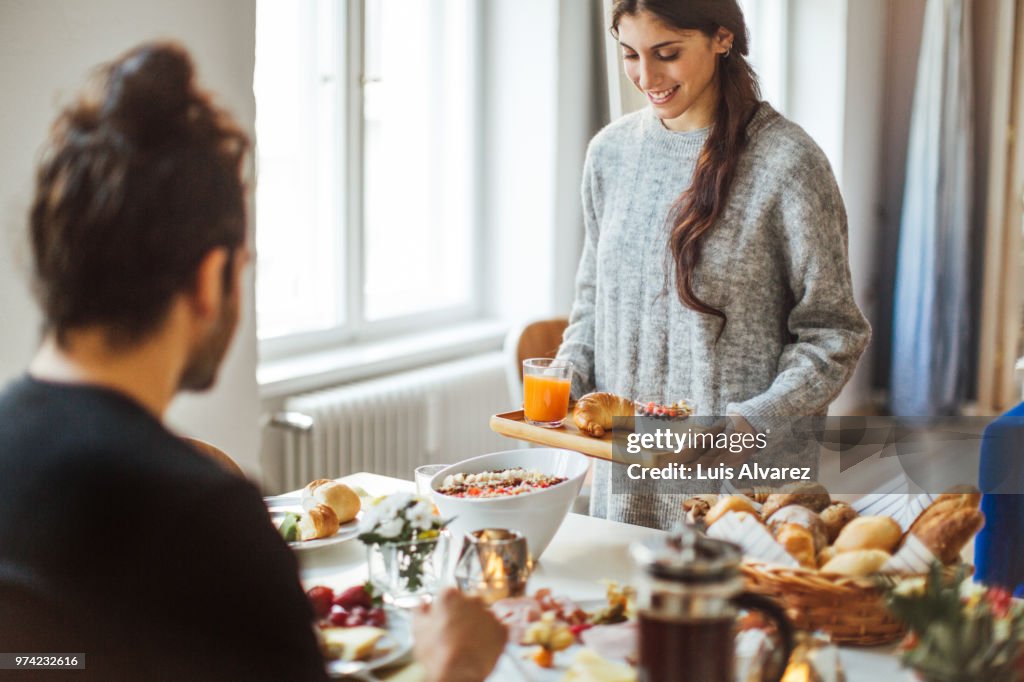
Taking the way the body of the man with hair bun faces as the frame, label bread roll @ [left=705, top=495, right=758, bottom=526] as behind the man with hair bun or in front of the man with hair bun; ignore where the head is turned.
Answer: in front

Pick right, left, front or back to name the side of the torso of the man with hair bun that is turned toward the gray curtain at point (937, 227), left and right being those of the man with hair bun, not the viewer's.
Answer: front

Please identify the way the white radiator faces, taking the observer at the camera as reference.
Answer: facing the viewer and to the right of the viewer

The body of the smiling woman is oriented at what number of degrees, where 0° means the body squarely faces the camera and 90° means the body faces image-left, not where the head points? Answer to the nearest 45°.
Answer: approximately 45°

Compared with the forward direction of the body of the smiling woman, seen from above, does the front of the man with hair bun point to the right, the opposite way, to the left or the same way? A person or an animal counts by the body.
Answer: the opposite way

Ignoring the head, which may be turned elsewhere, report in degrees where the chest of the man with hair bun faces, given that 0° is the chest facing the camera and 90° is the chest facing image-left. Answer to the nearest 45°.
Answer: approximately 225°

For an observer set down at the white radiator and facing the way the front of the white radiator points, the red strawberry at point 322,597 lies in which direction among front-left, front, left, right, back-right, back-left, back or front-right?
front-right

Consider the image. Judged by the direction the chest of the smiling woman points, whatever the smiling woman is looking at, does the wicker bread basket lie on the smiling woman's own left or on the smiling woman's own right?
on the smiling woman's own left

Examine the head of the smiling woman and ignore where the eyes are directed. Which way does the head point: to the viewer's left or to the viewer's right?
to the viewer's left

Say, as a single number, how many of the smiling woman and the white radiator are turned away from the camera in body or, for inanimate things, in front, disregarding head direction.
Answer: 0
